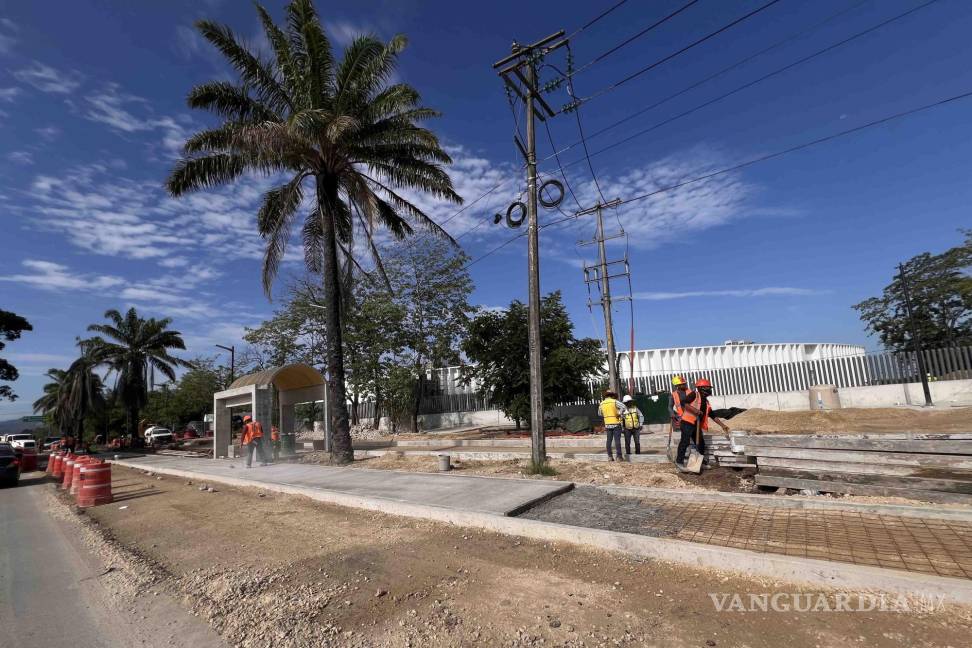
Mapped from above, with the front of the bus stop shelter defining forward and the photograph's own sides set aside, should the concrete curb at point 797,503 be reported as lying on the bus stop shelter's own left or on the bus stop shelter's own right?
on the bus stop shelter's own left

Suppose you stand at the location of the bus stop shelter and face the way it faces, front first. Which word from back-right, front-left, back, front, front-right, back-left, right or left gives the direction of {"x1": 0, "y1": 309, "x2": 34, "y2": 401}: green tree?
right

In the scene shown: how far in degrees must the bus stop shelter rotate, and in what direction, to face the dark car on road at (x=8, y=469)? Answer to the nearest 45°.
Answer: approximately 45° to its right

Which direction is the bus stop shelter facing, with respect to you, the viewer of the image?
facing the viewer and to the left of the viewer

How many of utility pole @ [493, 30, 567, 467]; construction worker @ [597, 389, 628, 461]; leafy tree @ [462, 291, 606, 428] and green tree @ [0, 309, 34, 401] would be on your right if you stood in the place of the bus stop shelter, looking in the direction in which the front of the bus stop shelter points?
1
